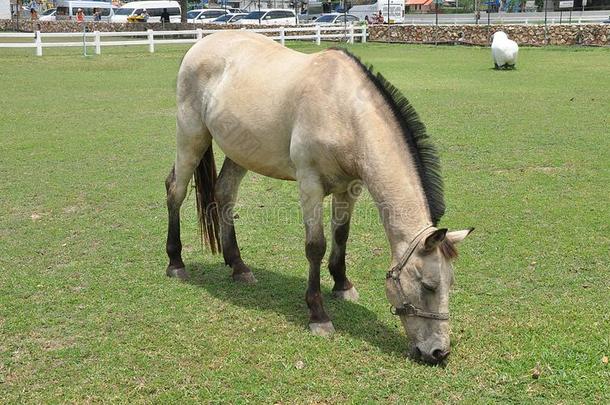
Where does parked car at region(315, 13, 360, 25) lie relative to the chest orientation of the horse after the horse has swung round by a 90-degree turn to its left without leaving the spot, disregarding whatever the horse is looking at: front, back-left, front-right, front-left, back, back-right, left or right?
front-left

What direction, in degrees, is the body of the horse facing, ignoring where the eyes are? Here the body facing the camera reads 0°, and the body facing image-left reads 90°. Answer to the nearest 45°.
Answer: approximately 315°

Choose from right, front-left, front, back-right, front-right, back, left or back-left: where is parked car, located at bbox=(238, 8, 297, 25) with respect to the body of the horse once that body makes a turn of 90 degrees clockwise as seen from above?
back-right
